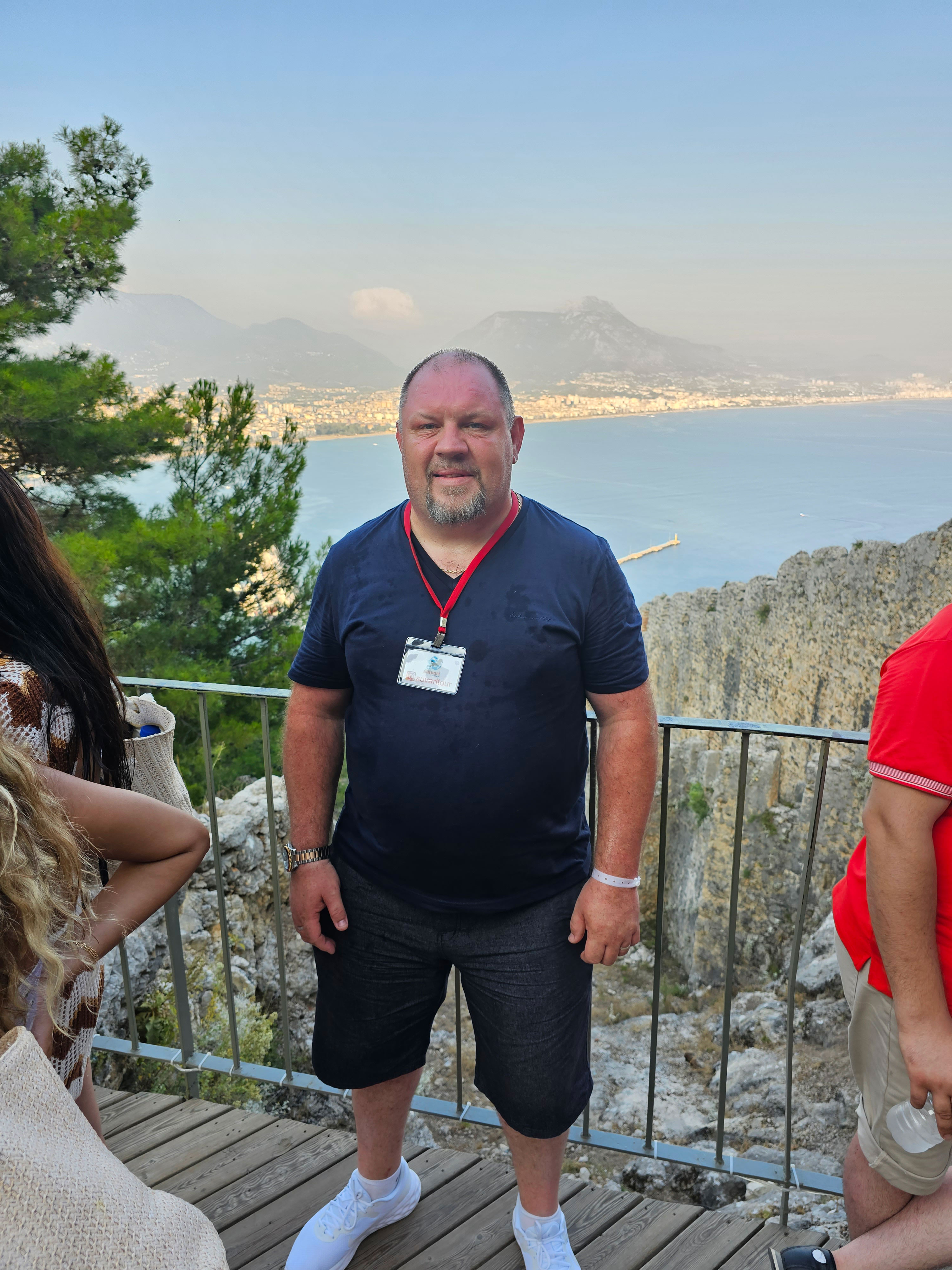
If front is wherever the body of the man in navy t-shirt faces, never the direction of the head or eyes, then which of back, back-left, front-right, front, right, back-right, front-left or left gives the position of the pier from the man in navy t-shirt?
back

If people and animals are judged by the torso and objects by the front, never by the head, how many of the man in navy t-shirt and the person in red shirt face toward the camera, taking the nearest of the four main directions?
1

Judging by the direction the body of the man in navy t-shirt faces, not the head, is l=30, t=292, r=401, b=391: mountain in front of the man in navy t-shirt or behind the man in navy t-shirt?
behind

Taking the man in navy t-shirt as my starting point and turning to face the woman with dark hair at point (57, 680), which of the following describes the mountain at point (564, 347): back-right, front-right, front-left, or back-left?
back-right

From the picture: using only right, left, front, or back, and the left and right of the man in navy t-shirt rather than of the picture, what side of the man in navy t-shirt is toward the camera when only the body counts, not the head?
front

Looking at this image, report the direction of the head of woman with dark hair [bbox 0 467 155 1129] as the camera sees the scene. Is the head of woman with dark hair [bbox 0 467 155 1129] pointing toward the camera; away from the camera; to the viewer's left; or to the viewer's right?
away from the camera

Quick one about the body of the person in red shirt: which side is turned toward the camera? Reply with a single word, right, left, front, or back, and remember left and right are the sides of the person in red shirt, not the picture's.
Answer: right
